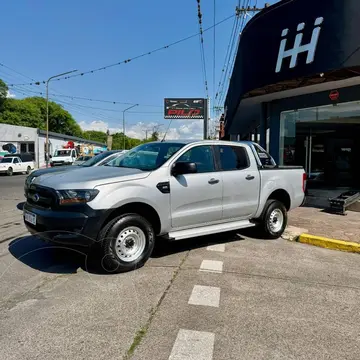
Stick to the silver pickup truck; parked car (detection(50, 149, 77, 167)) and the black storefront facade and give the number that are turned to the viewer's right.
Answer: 0

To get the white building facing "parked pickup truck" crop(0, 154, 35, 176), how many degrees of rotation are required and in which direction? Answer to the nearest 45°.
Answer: approximately 45° to its right

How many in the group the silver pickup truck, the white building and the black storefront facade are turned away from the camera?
0

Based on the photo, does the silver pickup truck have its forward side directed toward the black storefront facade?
no

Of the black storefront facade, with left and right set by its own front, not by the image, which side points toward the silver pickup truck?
front

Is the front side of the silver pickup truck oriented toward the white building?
no

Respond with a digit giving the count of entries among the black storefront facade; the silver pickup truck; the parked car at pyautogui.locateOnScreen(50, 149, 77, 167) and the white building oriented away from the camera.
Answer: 0

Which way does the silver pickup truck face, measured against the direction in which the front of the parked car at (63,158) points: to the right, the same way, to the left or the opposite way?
to the right

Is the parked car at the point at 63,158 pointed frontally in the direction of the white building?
no

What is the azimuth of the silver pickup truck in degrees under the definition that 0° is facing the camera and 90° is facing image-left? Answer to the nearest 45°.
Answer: approximately 45°

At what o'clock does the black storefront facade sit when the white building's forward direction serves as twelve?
The black storefront facade is roughly at 1 o'clock from the white building.

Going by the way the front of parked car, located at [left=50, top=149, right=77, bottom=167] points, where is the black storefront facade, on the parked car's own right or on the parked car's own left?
on the parked car's own left

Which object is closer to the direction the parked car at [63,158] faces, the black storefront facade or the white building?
the black storefront facade

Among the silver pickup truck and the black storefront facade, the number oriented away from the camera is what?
0

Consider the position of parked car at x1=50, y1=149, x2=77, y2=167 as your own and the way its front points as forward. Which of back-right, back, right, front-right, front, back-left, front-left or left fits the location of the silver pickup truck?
front-left
